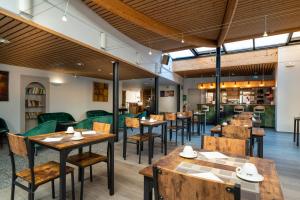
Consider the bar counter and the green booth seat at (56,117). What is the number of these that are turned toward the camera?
2

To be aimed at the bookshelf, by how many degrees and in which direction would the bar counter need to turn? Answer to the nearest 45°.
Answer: approximately 45° to its right

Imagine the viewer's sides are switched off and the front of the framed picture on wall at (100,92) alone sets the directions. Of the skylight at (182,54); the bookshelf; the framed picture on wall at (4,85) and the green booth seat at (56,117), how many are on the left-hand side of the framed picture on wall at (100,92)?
1

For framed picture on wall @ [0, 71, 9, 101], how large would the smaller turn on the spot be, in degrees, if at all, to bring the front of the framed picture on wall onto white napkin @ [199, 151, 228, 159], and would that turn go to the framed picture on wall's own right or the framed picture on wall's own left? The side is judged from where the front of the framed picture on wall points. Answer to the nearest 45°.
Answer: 0° — it already faces it

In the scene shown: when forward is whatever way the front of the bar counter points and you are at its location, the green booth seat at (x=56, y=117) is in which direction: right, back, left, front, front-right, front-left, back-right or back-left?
front-right

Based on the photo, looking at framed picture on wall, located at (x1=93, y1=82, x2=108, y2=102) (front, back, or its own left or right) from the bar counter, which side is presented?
left

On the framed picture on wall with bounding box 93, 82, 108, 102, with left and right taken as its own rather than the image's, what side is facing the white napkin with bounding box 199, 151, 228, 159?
front

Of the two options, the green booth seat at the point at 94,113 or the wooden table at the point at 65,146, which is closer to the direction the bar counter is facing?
the wooden table

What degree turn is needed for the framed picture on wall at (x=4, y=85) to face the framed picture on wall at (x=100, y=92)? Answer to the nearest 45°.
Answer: approximately 90° to its left

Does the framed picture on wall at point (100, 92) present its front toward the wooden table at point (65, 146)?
yes

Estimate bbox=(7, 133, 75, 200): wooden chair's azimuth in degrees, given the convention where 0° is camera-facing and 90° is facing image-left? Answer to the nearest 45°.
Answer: approximately 225°
